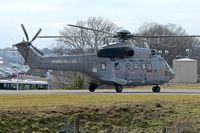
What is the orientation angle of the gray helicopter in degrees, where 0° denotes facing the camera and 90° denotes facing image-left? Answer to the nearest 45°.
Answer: approximately 270°
